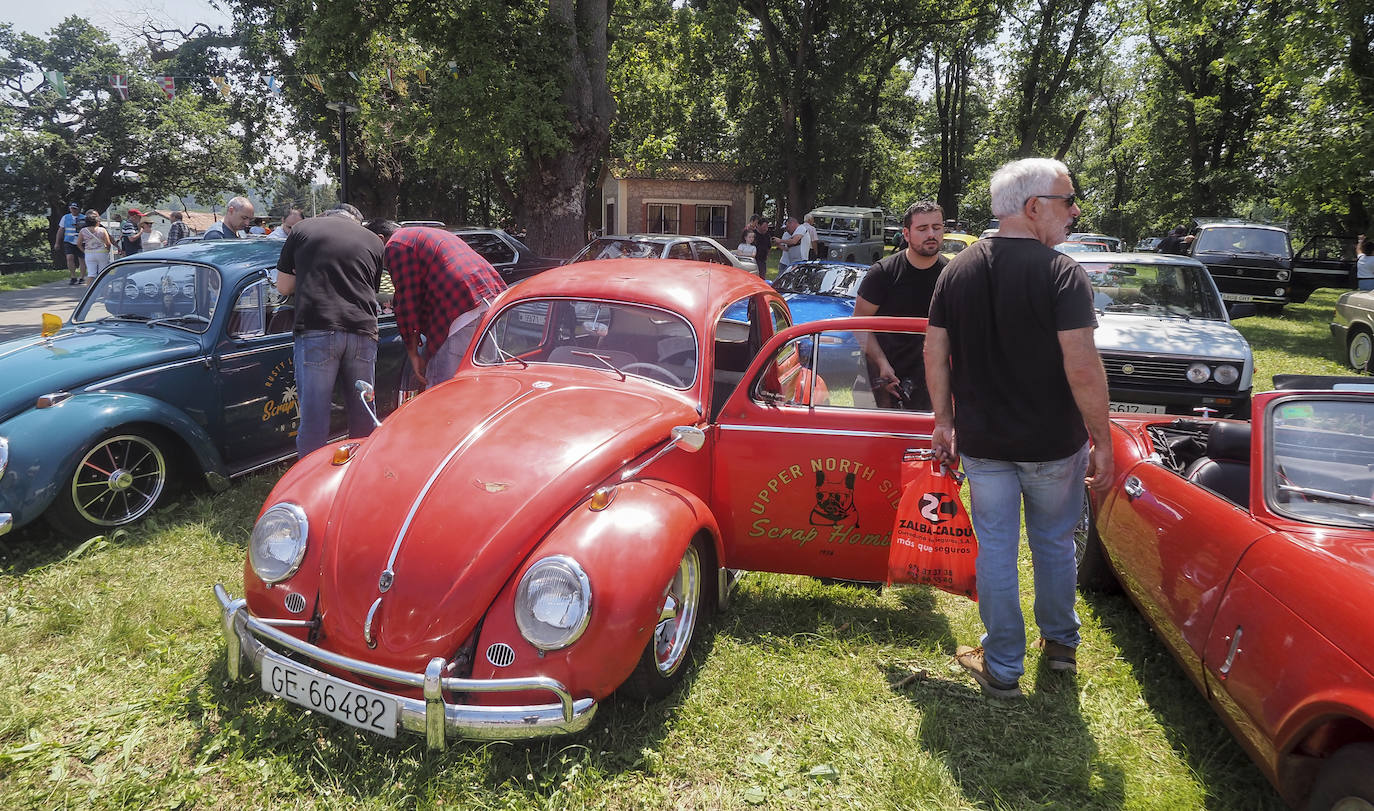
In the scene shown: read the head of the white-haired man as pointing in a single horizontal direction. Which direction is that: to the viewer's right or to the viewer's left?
to the viewer's right

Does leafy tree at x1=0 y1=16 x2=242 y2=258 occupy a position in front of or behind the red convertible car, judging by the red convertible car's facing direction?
behind

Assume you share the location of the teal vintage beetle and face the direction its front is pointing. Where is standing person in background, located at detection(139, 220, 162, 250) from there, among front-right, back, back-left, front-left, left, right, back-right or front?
back-right

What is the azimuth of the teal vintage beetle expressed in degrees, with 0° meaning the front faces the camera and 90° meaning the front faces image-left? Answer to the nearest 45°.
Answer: approximately 45°

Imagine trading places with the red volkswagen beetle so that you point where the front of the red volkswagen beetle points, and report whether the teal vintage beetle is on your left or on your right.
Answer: on your right
